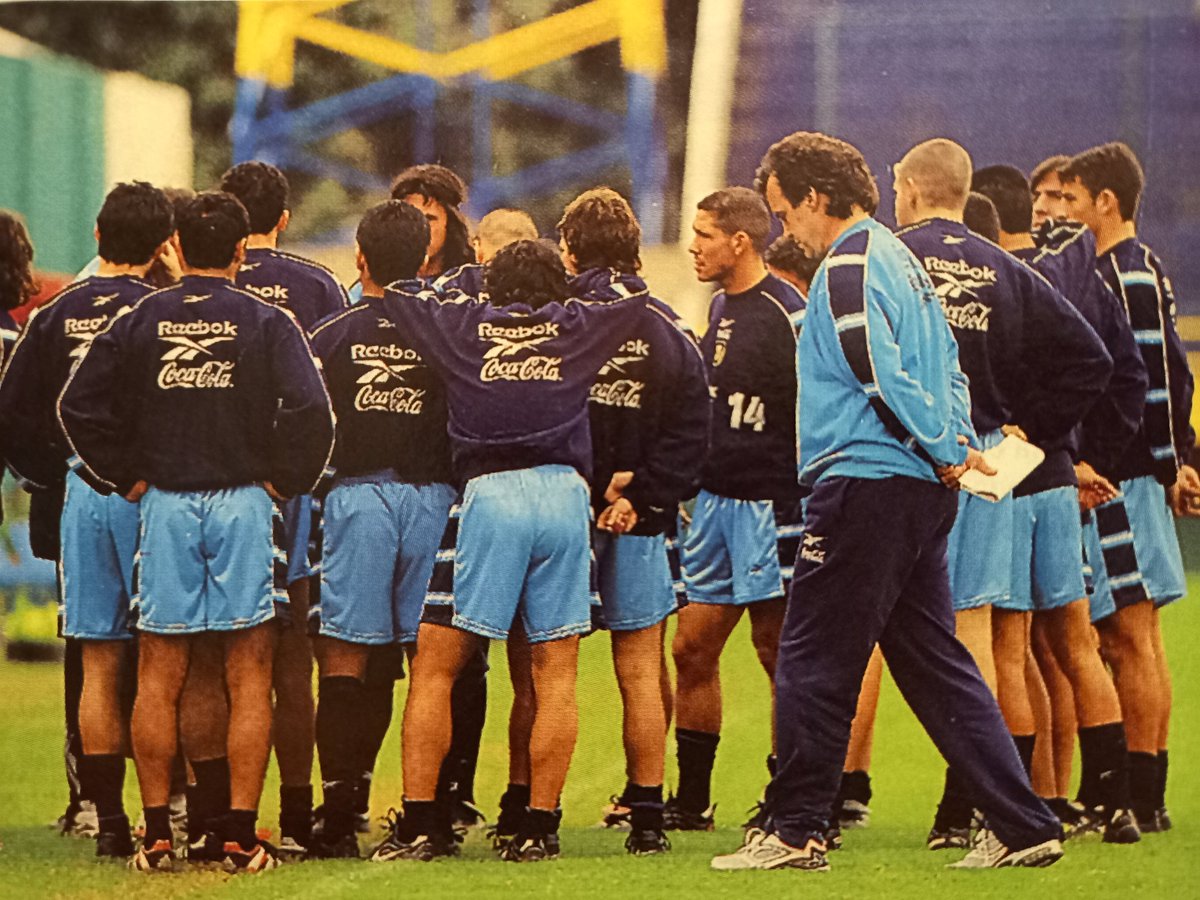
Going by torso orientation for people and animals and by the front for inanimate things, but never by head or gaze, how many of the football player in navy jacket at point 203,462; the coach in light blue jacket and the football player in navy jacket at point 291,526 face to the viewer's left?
1

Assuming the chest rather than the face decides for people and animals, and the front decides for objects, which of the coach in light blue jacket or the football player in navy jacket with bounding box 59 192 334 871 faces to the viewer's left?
the coach in light blue jacket

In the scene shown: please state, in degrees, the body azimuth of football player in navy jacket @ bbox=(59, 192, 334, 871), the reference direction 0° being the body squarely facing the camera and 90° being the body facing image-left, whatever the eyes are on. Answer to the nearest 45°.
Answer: approximately 180°

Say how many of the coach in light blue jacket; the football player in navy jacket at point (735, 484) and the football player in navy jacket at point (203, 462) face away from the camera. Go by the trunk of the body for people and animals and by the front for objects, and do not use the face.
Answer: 1

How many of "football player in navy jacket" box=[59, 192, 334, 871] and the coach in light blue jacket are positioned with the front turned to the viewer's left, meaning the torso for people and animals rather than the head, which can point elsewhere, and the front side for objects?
1

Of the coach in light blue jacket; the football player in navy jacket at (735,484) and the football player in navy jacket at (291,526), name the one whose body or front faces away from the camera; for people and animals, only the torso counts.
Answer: the football player in navy jacket at (291,526)

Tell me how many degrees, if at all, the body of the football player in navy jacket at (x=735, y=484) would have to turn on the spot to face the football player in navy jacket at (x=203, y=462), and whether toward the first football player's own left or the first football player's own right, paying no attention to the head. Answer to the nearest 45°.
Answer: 0° — they already face them

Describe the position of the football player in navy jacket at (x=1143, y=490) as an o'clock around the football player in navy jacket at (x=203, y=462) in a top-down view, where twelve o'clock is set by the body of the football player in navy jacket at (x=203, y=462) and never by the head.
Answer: the football player in navy jacket at (x=1143, y=490) is roughly at 3 o'clock from the football player in navy jacket at (x=203, y=462).

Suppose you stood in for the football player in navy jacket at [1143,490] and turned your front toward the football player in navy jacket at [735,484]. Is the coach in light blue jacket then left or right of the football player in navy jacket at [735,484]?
left

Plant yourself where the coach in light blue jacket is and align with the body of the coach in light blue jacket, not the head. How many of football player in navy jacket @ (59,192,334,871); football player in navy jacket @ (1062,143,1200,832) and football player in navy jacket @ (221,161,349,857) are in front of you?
2

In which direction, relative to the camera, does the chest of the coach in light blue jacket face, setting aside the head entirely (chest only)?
to the viewer's left

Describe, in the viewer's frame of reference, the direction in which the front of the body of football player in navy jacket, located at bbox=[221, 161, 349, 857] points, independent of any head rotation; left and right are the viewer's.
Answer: facing away from the viewer

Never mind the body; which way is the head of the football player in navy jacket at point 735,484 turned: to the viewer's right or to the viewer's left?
to the viewer's left

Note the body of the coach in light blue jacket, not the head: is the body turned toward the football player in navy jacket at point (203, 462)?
yes

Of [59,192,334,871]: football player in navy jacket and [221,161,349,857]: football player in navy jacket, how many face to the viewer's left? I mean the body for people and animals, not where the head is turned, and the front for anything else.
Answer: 0
